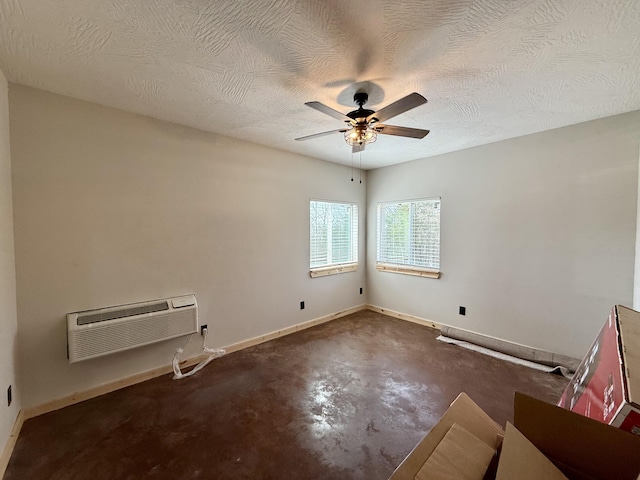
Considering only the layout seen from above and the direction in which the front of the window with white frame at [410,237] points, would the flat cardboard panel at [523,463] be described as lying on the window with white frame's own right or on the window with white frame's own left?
on the window with white frame's own left

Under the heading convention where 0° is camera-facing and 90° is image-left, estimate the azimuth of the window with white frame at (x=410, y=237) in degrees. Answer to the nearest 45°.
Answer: approximately 45°

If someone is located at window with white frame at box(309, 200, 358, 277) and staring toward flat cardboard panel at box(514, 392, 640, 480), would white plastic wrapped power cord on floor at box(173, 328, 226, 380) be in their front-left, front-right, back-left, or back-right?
front-right

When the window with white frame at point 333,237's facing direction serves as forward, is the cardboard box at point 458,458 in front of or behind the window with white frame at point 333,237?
in front

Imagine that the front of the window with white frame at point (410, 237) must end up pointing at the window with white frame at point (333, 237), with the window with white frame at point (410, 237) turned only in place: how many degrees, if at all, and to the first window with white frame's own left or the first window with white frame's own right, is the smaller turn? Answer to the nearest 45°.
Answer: approximately 45° to the first window with white frame's own right

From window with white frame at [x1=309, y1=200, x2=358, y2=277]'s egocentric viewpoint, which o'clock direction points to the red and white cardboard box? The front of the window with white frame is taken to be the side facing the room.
The red and white cardboard box is roughly at 1 o'clock from the window with white frame.

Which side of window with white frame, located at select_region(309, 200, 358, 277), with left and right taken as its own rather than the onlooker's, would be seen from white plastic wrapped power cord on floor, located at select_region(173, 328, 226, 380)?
right

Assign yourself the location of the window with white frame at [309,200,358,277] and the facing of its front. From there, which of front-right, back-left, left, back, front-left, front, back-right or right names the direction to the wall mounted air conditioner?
right

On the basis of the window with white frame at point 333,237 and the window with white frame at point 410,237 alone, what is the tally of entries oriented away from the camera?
0

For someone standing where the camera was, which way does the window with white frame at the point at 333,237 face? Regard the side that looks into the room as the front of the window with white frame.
facing the viewer and to the right of the viewer

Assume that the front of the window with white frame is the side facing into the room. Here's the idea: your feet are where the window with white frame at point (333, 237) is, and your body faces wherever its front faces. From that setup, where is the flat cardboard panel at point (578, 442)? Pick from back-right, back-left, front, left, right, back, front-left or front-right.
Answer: front-right

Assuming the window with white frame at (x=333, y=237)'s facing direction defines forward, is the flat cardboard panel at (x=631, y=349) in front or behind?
in front

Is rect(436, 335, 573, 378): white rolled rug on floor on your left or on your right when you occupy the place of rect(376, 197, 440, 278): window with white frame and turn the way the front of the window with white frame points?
on your left

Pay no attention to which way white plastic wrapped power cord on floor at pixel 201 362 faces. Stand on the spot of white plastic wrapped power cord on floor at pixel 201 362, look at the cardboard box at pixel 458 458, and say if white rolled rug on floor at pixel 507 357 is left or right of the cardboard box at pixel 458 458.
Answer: left

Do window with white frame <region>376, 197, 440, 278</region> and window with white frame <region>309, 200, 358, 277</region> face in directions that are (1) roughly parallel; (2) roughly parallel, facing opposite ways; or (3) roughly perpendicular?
roughly perpendicular

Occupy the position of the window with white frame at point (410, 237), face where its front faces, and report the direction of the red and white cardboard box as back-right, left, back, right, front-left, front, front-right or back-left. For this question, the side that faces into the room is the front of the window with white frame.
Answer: front-left
